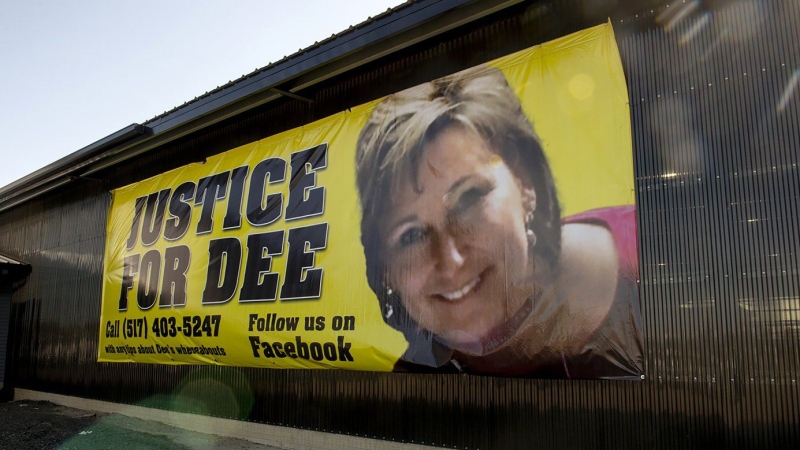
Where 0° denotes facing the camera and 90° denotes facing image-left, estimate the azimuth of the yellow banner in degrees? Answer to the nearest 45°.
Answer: approximately 45°
